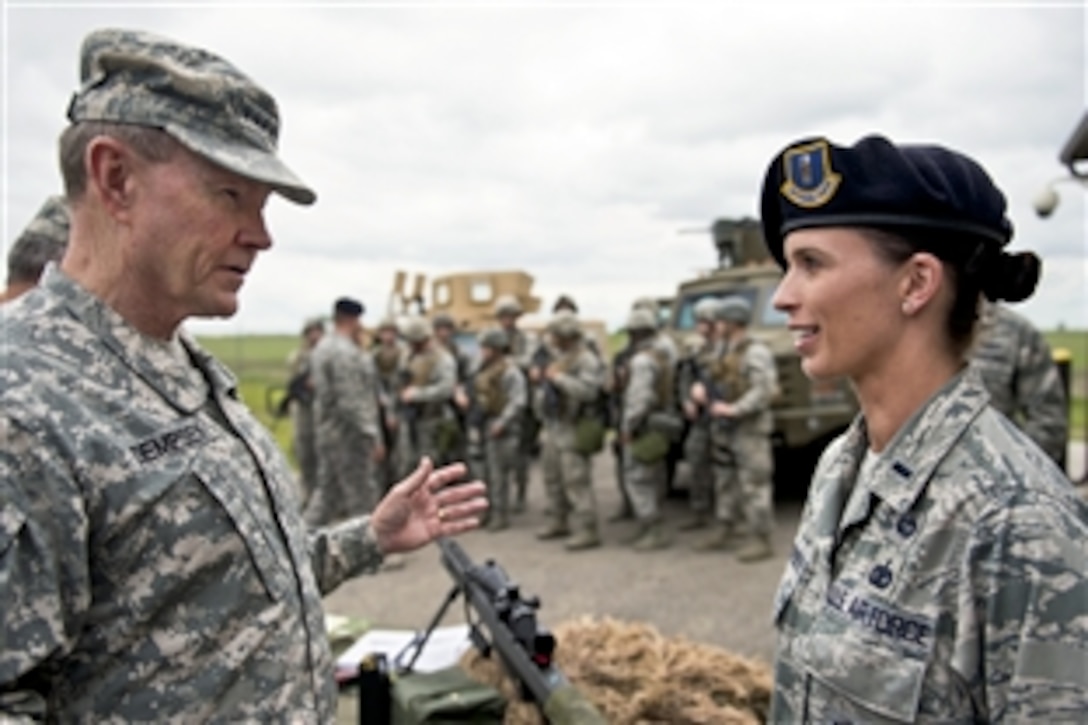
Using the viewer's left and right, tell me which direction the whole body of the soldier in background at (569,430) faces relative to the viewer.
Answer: facing the viewer and to the left of the viewer

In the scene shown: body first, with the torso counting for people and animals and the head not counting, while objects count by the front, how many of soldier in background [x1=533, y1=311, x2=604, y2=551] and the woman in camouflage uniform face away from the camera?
0

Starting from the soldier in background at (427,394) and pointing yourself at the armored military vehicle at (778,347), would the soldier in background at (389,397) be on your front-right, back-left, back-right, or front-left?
back-left

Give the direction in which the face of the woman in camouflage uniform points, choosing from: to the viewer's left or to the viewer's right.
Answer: to the viewer's left

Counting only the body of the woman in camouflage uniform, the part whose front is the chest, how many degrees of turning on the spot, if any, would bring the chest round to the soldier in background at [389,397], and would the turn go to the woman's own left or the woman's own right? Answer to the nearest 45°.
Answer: approximately 90° to the woman's own right

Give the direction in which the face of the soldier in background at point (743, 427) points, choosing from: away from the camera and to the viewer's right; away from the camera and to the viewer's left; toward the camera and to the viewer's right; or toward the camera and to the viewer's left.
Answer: toward the camera and to the viewer's left

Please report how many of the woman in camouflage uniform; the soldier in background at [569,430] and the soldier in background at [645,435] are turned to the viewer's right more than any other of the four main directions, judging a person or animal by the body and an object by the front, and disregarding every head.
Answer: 0

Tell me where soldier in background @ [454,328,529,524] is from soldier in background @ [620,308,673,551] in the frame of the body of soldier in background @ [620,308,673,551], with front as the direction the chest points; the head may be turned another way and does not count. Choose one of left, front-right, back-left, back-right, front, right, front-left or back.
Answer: front-right

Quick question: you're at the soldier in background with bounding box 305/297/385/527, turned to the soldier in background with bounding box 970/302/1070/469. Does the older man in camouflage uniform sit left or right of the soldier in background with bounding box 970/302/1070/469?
right

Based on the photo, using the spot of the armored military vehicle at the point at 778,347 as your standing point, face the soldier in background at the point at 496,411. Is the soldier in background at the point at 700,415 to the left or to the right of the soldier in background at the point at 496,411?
left

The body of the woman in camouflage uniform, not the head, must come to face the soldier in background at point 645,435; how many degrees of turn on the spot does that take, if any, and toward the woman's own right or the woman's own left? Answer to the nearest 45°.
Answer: approximately 135° to the woman's own right

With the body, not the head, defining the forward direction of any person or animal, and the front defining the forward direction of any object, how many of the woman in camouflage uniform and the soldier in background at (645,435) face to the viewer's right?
0

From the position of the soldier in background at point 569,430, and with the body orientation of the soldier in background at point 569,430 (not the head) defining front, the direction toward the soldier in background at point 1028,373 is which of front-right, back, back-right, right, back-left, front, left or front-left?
left

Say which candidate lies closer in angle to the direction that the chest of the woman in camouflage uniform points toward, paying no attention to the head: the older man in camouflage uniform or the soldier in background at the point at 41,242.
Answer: the older man in camouflage uniform
